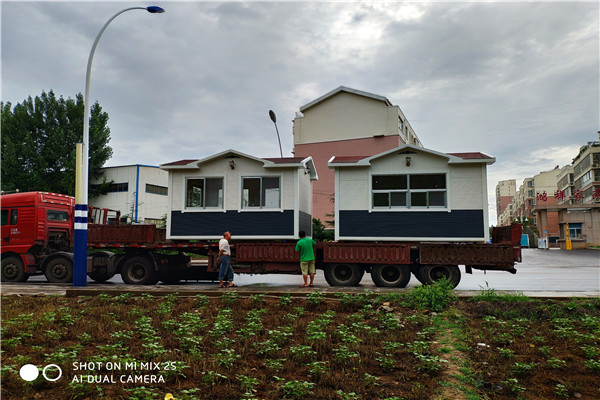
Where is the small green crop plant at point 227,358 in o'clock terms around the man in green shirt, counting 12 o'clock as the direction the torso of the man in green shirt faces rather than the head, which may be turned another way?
The small green crop plant is roughly at 6 o'clock from the man in green shirt.

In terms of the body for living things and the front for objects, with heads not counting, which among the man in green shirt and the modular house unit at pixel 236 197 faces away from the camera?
the man in green shirt

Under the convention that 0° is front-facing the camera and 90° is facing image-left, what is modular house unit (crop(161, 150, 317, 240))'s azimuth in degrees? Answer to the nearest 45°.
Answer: approximately 0°

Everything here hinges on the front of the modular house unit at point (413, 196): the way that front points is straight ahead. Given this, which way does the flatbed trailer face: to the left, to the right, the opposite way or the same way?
to the right

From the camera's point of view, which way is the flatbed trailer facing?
to the viewer's left

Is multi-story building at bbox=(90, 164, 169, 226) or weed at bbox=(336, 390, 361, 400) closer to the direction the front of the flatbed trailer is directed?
the multi-story building

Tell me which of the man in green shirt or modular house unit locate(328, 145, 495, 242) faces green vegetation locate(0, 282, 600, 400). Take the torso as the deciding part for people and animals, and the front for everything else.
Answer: the modular house unit

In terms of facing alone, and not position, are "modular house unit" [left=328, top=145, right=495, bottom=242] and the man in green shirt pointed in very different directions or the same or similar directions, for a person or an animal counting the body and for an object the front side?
very different directions

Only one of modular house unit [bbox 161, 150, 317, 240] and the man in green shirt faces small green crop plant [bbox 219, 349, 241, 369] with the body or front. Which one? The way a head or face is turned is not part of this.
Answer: the modular house unit

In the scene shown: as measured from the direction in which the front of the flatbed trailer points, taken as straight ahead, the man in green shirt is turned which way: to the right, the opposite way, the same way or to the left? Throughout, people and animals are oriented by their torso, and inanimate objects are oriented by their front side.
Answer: to the right

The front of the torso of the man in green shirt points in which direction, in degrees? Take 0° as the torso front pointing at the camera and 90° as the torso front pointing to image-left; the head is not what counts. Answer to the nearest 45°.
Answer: approximately 180°
